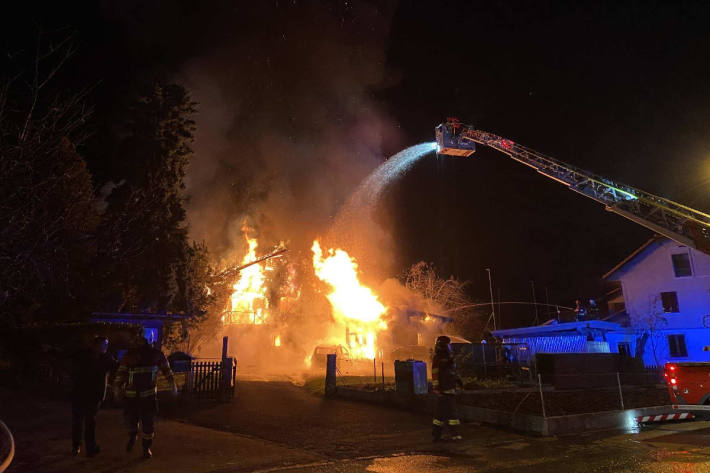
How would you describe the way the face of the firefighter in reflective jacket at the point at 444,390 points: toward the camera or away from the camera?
away from the camera

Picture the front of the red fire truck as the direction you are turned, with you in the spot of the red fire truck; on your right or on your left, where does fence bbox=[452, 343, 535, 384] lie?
on your left

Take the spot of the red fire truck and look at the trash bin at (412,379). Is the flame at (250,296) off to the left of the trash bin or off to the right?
right
